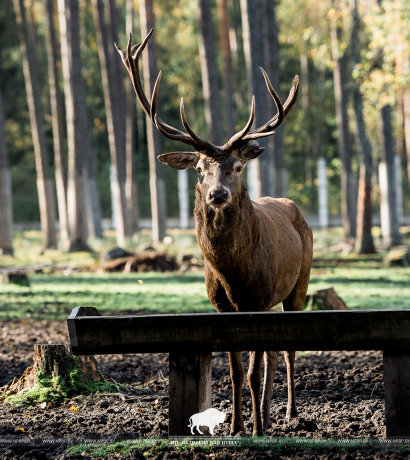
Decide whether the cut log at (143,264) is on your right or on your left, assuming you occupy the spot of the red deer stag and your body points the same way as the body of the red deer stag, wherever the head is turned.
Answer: on your right

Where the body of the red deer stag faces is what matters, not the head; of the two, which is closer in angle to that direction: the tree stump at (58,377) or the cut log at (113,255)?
the tree stump

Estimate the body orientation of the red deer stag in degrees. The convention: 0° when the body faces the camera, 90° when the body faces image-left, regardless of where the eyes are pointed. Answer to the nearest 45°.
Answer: approximately 45°

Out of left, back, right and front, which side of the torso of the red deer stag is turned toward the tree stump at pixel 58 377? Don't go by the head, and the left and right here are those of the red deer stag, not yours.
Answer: right

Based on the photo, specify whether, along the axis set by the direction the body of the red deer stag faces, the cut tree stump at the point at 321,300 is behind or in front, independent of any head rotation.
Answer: behind

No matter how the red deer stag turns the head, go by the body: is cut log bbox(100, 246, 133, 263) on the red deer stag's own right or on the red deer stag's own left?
on the red deer stag's own right

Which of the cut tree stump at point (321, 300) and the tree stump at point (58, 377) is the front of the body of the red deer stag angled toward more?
the tree stump at point (58, 377)
